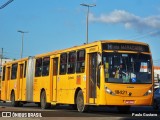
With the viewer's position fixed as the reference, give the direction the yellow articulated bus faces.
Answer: facing the viewer and to the right of the viewer
